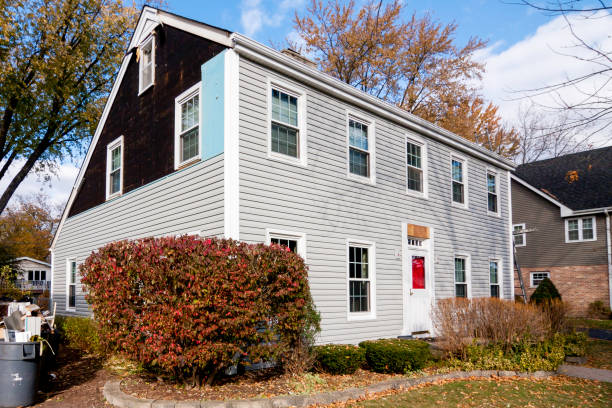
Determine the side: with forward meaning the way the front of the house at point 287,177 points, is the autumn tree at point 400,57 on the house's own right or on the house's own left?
on the house's own left

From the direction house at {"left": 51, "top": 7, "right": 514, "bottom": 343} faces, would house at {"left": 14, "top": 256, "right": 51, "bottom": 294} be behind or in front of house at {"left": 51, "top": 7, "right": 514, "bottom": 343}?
behind

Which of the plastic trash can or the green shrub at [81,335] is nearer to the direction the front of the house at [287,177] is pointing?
the plastic trash can

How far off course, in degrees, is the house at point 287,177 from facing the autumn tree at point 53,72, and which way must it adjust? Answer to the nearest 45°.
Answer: approximately 180°

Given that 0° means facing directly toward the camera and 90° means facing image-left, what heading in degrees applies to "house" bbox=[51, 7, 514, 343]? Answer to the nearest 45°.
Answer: approximately 315°

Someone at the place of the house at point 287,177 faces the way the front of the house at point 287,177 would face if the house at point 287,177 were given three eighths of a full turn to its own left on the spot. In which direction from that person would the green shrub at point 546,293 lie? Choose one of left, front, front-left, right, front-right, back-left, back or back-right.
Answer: front-right

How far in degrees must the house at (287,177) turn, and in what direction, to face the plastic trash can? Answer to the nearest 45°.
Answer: approximately 90° to its right
